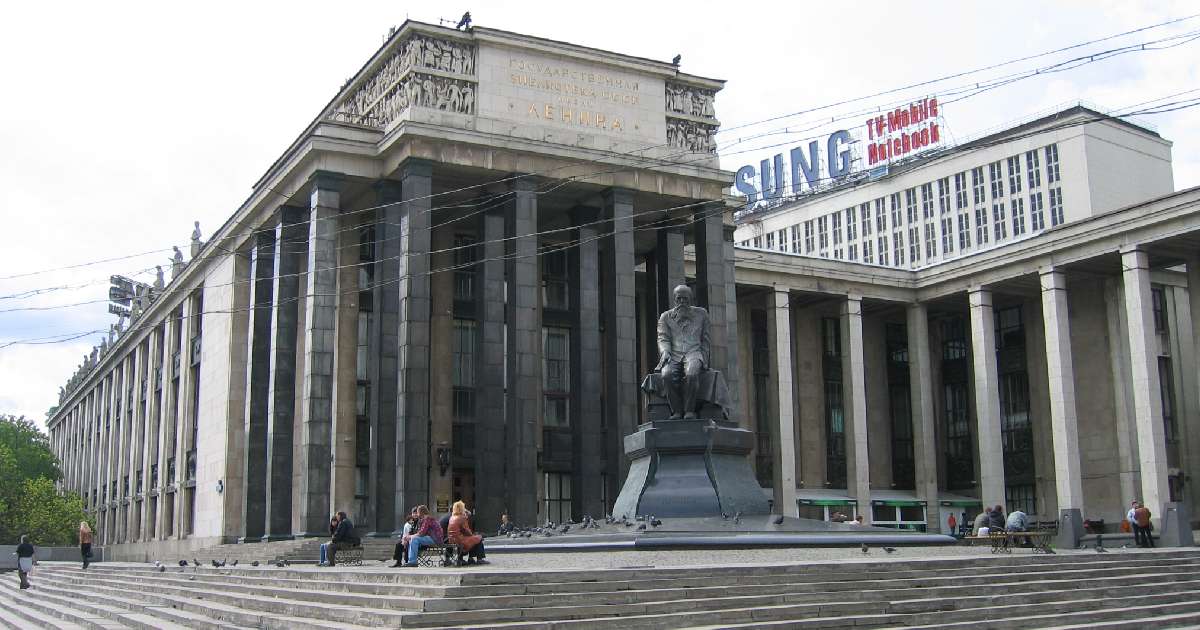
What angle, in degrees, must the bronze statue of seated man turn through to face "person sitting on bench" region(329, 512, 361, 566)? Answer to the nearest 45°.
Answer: approximately 90° to its right

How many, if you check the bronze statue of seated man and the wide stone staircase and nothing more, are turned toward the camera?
2

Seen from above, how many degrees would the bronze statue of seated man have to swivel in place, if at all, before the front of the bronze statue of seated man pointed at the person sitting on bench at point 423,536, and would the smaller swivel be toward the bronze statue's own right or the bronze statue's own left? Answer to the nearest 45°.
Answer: approximately 45° to the bronze statue's own right

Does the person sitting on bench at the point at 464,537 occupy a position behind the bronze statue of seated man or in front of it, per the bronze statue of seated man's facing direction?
in front

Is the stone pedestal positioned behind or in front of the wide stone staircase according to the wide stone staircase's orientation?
behind

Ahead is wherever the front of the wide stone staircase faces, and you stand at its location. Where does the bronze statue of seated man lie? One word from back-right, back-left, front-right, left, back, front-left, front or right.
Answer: back

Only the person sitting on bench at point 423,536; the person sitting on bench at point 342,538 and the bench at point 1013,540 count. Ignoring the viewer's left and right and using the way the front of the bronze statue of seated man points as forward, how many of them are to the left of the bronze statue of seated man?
1

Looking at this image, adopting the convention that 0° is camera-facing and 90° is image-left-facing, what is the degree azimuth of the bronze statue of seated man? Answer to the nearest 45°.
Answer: approximately 0°

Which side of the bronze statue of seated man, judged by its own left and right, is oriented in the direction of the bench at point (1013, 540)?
left

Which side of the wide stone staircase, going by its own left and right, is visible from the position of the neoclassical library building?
back
